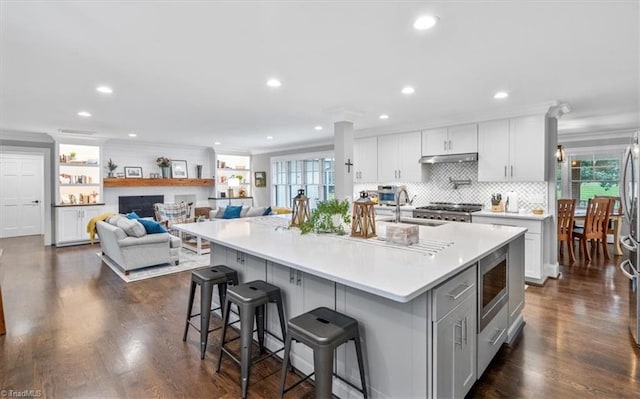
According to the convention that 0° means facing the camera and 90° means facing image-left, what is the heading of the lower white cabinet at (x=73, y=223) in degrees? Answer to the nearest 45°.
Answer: approximately 0°

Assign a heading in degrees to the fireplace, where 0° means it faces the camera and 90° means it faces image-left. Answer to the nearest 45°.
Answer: approximately 0°

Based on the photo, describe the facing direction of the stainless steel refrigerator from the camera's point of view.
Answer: facing to the left of the viewer

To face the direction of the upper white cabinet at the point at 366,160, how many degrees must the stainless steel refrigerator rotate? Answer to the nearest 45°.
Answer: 0° — it already faces it

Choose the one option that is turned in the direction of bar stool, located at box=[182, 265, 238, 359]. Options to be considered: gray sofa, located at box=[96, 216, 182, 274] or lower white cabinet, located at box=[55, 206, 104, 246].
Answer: the lower white cabinet

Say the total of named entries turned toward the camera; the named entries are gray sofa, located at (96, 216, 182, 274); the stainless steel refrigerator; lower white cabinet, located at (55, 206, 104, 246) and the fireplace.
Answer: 2
